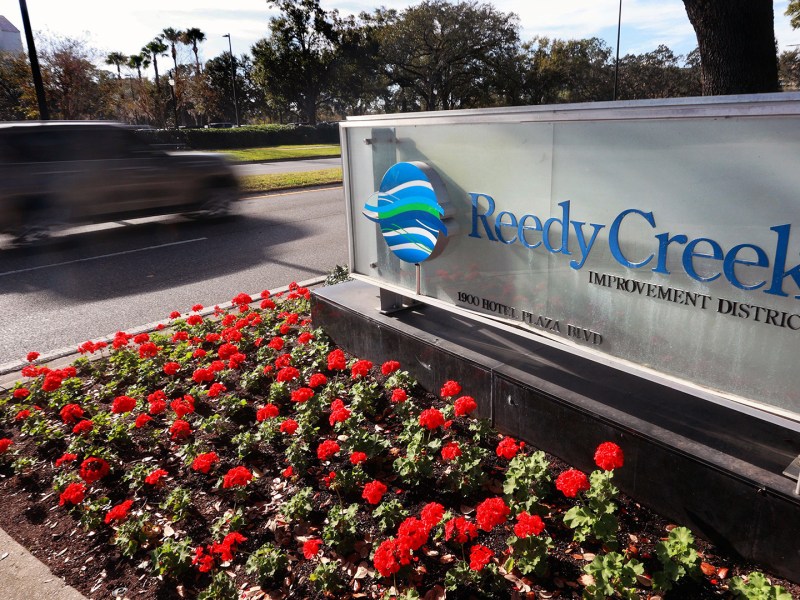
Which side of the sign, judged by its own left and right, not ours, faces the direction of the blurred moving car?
right

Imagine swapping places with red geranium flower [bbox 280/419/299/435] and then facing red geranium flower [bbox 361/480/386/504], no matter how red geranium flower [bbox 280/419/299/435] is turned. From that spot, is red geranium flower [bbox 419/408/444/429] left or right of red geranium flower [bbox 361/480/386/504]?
left

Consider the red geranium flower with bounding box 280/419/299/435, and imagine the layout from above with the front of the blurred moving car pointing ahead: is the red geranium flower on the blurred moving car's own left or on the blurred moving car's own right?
on the blurred moving car's own right

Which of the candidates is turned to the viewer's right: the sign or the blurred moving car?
the blurred moving car

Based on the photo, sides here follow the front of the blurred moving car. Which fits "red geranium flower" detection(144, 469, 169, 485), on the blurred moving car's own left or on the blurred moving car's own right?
on the blurred moving car's own right

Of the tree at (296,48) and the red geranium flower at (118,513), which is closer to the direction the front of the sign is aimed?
the red geranium flower

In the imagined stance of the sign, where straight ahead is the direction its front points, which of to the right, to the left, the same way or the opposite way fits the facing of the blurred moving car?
the opposite way

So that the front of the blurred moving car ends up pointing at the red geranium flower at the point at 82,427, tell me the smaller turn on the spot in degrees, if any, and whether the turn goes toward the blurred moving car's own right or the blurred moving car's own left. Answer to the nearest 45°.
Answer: approximately 90° to the blurred moving car's own right

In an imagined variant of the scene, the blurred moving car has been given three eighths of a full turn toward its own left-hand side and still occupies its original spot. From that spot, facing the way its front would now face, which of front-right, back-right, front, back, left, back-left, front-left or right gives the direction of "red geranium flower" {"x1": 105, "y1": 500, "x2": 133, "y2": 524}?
back-left

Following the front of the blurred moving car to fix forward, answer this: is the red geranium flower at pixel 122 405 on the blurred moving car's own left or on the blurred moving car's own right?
on the blurred moving car's own right

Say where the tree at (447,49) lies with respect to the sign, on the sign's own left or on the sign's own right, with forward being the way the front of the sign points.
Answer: on the sign's own right

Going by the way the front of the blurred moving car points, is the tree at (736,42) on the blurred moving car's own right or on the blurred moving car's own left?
on the blurred moving car's own right

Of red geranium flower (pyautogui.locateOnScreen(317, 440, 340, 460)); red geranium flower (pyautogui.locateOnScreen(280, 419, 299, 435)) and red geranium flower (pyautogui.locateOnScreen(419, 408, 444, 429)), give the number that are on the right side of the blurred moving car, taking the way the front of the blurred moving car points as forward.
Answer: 3

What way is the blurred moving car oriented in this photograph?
to the viewer's right
